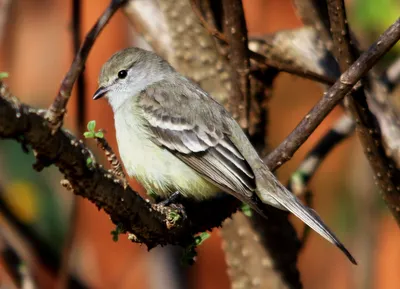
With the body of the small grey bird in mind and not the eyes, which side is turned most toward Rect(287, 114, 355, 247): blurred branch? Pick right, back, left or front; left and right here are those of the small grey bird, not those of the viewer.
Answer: back

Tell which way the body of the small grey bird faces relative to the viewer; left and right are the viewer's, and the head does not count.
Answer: facing to the left of the viewer

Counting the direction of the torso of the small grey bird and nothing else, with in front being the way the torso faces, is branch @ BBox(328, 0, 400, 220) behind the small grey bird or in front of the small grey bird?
behind

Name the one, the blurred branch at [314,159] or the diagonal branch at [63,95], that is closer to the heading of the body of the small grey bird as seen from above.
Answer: the diagonal branch
